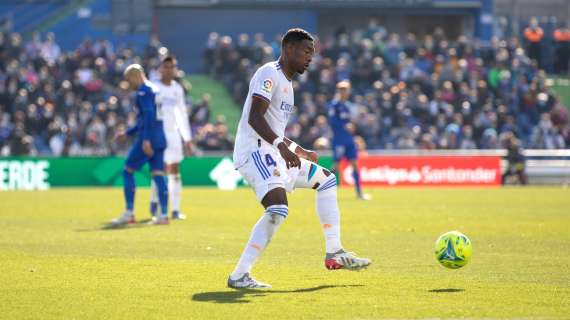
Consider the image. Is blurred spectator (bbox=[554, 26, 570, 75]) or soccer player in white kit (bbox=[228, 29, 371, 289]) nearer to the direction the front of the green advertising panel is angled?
the soccer player in white kit

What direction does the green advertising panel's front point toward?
toward the camera

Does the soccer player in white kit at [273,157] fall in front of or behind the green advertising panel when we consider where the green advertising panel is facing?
in front

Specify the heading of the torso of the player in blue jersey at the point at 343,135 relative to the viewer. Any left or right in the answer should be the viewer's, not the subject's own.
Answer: facing the viewer and to the right of the viewer

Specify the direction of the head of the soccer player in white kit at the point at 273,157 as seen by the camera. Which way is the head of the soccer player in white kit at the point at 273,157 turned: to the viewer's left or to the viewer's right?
to the viewer's right

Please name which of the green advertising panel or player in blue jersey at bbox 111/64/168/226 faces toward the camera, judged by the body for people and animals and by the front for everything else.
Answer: the green advertising panel

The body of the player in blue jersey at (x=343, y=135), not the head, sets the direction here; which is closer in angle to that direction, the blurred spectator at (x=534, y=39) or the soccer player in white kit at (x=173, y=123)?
the soccer player in white kit

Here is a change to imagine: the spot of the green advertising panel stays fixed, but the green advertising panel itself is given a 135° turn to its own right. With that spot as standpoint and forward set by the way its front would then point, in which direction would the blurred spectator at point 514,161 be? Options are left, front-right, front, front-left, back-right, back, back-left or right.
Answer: back-right

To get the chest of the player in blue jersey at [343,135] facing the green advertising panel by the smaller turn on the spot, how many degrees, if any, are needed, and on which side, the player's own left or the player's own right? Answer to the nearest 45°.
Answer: approximately 180°

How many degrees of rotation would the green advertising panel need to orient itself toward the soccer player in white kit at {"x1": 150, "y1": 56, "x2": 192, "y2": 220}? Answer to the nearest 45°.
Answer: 0° — it already faces them

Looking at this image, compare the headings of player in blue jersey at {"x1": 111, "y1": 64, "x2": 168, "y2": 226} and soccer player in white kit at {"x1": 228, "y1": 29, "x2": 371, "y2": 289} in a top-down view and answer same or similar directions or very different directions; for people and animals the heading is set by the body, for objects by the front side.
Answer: very different directions

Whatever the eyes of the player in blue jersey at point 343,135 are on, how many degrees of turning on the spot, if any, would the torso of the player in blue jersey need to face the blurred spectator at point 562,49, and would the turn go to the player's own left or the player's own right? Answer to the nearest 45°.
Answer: approximately 90° to the player's own left
